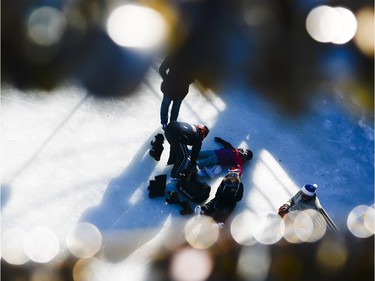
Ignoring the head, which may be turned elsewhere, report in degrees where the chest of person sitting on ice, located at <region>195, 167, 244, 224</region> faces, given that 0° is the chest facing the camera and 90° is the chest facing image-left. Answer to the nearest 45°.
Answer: approximately 45°

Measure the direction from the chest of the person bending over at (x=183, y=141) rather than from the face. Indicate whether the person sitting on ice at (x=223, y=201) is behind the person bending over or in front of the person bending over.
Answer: in front
